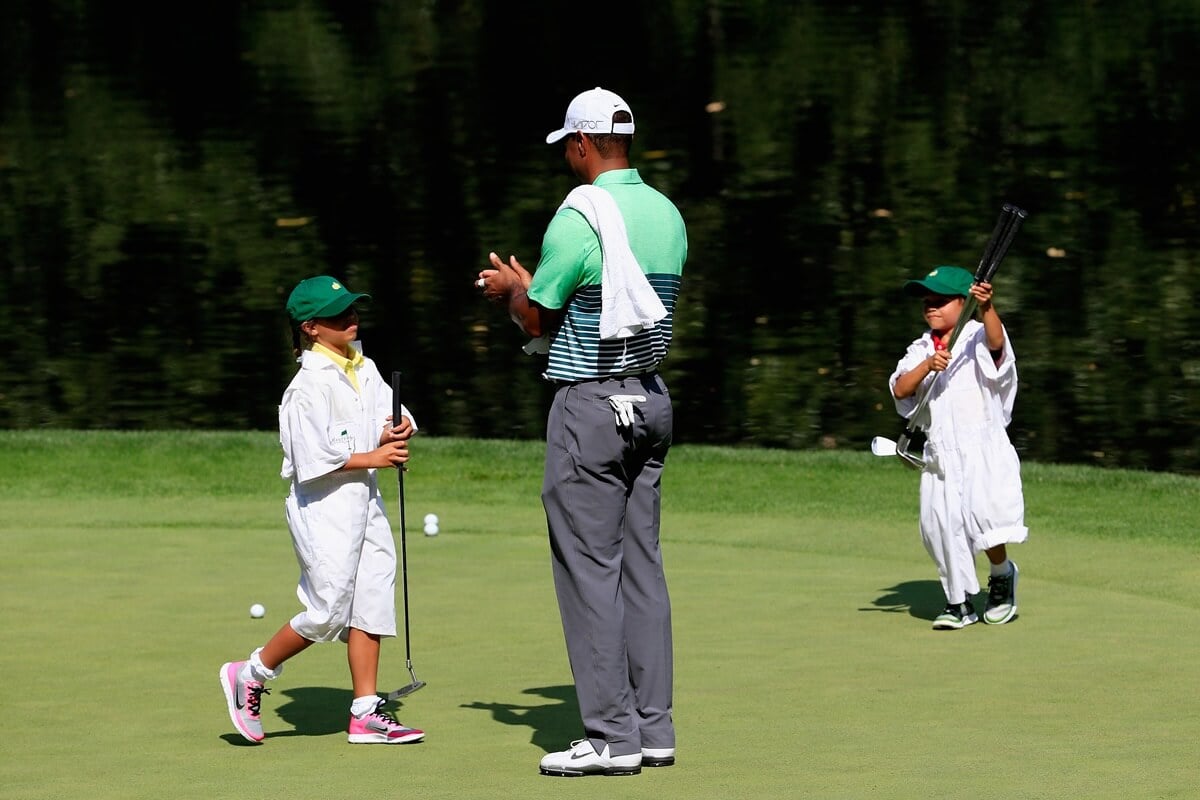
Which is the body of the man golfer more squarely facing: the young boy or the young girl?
the young girl

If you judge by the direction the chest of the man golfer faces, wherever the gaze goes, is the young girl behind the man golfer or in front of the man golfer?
in front

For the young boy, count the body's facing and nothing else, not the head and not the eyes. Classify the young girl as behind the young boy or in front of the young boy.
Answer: in front

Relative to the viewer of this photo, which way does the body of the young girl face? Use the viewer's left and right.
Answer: facing the viewer and to the right of the viewer

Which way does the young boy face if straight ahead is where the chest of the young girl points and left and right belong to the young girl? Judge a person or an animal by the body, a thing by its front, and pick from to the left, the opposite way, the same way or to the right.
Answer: to the right

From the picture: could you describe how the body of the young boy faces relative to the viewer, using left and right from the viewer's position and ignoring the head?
facing the viewer and to the left of the viewer

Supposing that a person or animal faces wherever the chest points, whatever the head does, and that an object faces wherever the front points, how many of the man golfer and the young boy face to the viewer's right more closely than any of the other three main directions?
0

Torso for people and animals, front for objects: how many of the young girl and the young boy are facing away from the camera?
0

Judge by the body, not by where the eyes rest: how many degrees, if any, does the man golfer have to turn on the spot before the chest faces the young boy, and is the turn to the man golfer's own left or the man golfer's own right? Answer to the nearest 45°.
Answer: approximately 90° to the man golfer's own right

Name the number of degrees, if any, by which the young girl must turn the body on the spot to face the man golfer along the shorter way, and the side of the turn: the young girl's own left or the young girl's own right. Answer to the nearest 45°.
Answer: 0° — they already face them

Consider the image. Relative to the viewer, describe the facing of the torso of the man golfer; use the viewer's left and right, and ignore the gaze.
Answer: facing away from the viewer and to the left of the viewer

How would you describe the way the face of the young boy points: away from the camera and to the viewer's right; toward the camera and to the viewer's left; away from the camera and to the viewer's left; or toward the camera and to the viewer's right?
toward the camera and to the viewer's left

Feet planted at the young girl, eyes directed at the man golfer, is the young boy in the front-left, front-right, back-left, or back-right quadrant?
front-left

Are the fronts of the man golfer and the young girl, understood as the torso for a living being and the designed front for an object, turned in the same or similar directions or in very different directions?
very different directions
